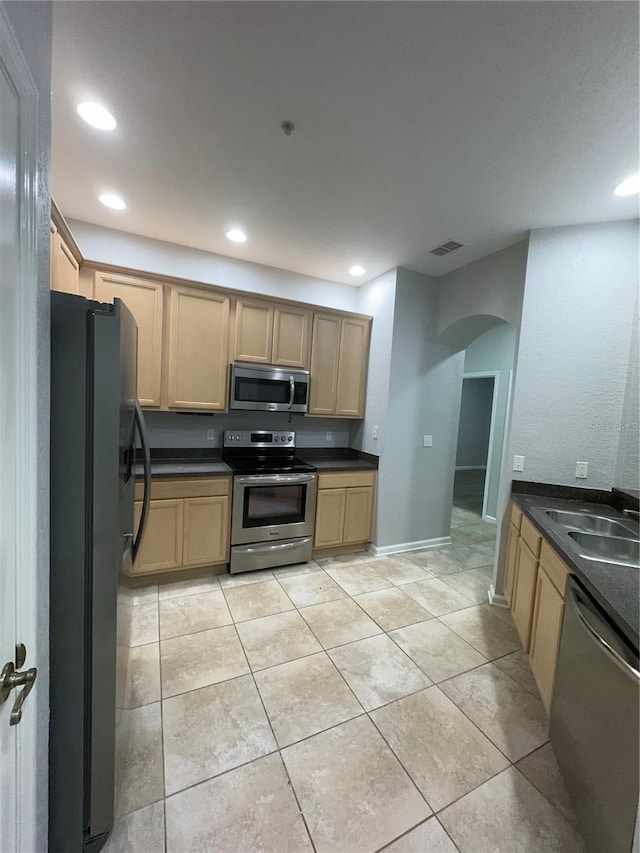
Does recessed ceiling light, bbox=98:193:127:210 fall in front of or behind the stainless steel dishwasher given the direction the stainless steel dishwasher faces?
in front

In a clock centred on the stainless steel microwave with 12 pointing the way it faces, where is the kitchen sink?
The kitchen sink is roughly at 10 o'clock from the stainless steel microwave.

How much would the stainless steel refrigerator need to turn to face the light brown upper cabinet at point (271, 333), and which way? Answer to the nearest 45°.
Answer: approximately 45° to its left

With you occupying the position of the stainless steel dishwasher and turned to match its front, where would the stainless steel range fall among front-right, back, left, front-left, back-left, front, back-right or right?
front

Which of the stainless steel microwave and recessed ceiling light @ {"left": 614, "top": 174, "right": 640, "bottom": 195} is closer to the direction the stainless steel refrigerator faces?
the recessed ceiling light

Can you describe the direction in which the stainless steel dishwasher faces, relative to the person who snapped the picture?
facing to the left of the viewer

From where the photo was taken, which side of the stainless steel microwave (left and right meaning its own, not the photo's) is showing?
front

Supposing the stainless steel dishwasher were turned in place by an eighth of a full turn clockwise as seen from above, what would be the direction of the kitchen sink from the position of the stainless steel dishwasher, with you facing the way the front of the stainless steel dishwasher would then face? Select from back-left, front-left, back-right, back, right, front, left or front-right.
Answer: front-right

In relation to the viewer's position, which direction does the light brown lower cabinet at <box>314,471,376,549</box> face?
facing the viewer

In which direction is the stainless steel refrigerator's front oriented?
to the viewer's right

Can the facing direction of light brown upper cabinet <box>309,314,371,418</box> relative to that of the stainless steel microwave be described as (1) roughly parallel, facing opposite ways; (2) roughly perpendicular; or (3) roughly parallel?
roughly parallel

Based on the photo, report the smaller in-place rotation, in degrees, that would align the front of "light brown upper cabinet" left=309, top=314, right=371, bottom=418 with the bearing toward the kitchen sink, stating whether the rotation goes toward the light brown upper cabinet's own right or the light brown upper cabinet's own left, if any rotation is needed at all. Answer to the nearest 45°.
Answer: approximately 45° to the light brown upper cabinet's own left

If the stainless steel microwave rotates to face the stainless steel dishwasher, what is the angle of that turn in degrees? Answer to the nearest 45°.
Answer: approximately 45° to its left
